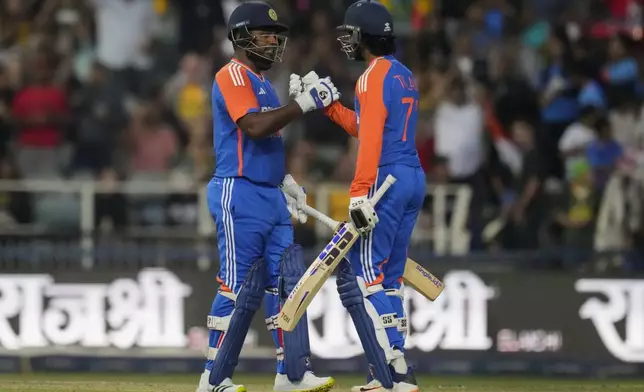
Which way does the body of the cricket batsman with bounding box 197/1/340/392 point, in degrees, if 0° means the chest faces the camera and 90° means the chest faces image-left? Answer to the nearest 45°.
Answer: approximately 315°

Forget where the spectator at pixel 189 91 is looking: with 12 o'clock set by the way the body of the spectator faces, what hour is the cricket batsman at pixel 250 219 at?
The cricket batsman is roughly at 12 o'clock from the spectator.

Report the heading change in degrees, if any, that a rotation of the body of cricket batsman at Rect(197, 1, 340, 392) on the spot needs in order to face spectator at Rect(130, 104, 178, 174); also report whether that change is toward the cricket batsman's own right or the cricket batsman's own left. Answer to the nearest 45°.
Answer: approximately 135° to the cricket batsman's own left

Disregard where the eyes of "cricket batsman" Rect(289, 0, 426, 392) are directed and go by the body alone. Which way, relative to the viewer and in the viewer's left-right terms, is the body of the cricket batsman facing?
facing away from the viewer and to the left of the viewer

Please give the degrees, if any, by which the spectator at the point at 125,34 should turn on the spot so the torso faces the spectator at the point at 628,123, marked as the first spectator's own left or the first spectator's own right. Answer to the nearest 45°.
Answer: approximately 90° to the first spectator's own left

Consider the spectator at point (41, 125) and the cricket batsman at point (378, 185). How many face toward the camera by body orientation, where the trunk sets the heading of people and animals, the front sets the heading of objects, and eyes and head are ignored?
1
